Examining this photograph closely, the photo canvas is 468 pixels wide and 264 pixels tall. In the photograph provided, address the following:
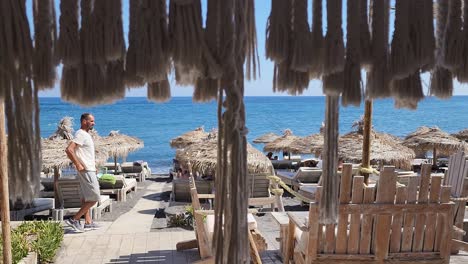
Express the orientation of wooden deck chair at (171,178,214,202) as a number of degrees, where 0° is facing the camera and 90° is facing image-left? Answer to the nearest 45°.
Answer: approximately 180°

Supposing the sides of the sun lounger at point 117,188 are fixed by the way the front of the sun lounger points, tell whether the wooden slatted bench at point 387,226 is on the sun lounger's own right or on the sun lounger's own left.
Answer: on the sun lounger's own right

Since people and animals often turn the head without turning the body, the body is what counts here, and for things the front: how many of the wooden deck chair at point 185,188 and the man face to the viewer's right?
1

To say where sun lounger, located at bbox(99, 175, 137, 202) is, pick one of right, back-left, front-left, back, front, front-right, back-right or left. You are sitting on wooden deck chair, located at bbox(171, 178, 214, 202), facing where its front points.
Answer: front-left

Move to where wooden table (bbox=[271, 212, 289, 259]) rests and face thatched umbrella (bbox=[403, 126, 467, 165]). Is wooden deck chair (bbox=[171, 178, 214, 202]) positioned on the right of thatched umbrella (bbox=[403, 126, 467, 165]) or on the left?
left

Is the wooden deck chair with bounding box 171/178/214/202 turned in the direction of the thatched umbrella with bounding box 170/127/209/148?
yes

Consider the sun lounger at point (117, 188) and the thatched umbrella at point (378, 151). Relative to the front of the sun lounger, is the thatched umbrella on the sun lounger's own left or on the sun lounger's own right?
on the sun lounger's own right

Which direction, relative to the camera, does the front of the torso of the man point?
to the viewer's right

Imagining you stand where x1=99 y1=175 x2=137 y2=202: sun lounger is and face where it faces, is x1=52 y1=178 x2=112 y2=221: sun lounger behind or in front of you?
behind

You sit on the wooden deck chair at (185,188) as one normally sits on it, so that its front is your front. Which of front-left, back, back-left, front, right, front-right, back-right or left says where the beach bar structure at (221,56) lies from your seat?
back

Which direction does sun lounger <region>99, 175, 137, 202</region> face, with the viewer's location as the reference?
facing away from the viewer and to the right of the viewer
